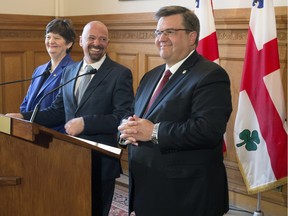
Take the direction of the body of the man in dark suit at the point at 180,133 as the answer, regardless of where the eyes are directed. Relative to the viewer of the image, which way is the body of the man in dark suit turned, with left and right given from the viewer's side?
facing the viewer and to the left of the viewer

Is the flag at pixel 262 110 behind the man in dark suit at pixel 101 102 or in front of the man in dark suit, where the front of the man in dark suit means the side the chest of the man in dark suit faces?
behind

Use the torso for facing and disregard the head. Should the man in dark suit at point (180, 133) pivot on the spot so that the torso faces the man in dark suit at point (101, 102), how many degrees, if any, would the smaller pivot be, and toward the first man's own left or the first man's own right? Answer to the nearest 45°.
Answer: approximately 90° to the first man's own right

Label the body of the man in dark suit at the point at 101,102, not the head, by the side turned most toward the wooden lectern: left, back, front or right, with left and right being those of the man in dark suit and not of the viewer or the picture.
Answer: front

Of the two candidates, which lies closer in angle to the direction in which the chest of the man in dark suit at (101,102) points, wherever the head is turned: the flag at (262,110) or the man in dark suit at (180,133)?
the man in dark suit

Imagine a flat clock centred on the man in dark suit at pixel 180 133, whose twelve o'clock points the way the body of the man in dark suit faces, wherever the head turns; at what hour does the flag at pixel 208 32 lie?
The flag is roughly at 5 o'clock from the man in dark suit.

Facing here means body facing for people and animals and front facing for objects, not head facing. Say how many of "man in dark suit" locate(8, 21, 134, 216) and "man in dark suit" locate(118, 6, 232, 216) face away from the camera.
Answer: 0

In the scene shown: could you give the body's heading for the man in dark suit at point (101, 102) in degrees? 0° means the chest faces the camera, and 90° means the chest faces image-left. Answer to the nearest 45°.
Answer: approximately 45°

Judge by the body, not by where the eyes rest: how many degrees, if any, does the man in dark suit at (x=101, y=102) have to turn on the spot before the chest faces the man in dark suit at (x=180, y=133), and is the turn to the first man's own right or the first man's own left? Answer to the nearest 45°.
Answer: approximately 90° to the first man's own left

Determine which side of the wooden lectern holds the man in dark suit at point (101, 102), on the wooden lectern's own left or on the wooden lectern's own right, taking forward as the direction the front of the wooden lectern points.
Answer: on the wooden lectern's own right

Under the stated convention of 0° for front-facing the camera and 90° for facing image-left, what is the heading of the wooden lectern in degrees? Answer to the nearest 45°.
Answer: approximately 90°
